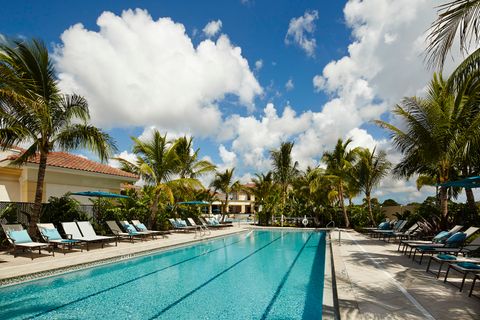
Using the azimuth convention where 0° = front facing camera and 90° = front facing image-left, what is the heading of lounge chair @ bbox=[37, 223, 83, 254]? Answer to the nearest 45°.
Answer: approximately 315°

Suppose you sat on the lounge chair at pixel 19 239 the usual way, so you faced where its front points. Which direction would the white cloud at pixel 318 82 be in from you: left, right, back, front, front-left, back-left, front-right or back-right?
front-left

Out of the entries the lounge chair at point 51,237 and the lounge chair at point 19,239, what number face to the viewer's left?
0

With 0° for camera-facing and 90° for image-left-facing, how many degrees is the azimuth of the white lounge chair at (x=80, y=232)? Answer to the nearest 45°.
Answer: approximately 315°

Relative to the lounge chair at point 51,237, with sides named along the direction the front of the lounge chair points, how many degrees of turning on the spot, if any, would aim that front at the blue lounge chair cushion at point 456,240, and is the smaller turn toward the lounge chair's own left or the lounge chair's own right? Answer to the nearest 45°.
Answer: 0° — it already faces it

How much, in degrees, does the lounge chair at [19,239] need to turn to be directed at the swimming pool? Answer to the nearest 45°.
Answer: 0° — it already faces it

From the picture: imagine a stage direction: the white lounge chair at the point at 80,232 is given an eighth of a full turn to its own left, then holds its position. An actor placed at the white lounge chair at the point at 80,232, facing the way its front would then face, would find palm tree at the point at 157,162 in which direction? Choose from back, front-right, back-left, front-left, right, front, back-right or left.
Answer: front-left

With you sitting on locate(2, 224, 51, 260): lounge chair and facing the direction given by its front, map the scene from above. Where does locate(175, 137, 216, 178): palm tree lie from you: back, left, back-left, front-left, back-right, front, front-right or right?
left

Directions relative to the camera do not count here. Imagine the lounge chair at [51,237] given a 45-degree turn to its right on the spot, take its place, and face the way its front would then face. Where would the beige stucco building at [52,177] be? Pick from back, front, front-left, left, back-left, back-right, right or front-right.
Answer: back

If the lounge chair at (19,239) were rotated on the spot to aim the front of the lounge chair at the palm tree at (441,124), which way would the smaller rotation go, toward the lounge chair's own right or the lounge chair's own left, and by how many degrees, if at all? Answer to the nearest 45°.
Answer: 0° — it already faces it

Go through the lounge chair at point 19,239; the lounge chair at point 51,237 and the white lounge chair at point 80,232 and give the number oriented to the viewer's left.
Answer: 0

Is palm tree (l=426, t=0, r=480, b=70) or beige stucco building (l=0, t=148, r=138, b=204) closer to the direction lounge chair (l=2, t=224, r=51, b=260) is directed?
the palm tree

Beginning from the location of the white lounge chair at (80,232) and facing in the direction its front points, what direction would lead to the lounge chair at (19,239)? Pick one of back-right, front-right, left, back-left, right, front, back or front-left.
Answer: right

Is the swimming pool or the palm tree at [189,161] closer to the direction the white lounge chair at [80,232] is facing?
the swimming pool
